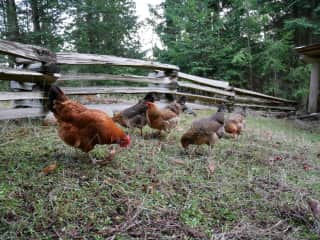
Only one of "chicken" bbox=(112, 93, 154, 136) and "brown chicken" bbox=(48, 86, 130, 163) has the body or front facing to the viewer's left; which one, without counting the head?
the chicken

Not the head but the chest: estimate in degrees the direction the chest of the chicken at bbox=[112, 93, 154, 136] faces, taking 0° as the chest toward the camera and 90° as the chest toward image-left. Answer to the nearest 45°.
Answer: approximately 90°

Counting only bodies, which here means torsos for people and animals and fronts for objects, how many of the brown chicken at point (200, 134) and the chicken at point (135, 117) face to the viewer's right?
0

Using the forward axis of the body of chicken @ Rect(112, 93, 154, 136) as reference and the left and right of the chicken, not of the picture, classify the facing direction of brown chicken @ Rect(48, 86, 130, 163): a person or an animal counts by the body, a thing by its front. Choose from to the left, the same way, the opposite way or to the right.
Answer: the opposite way

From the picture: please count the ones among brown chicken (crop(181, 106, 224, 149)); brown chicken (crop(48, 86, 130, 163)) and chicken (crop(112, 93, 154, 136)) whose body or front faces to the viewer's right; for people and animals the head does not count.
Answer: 1

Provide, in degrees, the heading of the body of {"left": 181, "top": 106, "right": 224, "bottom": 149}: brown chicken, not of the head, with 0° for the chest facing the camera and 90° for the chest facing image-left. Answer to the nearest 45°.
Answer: approximately 90°

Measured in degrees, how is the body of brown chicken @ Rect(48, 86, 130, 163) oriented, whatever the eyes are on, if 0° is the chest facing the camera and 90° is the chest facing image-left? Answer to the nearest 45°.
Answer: approximately 270°

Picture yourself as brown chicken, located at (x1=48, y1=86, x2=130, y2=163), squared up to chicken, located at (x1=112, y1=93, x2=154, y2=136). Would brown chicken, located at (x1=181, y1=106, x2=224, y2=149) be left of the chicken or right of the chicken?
right

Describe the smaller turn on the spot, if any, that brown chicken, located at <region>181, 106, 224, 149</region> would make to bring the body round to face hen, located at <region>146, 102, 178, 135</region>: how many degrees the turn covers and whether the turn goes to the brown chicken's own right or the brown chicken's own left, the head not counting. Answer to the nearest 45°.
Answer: approximately 45° to the brown chicken's own right

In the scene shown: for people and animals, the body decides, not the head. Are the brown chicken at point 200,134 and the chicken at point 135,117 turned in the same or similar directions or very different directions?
same or similar directions

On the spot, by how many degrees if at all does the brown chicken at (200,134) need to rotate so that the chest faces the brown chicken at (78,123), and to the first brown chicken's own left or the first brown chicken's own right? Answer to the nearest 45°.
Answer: approximately 45° to the first brown chicken's own left

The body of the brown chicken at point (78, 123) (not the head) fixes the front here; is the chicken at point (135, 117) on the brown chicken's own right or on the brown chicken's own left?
on the brown chicken's own left
